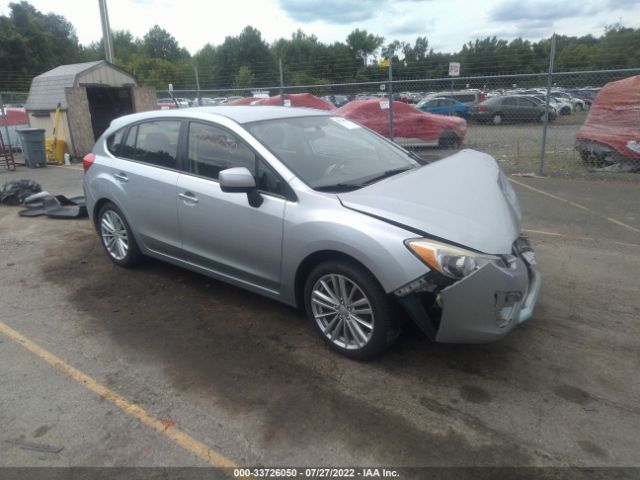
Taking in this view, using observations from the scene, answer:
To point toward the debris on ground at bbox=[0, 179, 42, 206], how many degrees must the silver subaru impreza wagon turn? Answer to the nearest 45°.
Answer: approximately 180°

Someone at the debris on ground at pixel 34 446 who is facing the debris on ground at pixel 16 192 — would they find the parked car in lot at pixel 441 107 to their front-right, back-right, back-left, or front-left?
front-right

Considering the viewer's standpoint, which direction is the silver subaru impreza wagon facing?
facing the viewer and to the right of the viewer

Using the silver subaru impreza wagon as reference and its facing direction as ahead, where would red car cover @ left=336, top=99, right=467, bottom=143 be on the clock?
The red car cover is roughly at 8 o'clock from the silver subaru impreza wagon.

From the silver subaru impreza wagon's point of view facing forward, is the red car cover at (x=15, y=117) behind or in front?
behind

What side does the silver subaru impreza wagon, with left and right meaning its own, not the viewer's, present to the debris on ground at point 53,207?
back

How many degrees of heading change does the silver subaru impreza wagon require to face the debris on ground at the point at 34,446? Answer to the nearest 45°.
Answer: approximately 90° to its right

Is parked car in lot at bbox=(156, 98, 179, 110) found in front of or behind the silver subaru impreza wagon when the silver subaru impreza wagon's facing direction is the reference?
behind

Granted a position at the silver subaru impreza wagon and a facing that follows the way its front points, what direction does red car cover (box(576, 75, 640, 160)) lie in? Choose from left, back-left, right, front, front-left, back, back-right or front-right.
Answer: left

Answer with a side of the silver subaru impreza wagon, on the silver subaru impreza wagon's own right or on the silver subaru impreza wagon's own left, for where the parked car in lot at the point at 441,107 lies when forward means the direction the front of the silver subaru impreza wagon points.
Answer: on the silver subaru impreza wagon's own left
